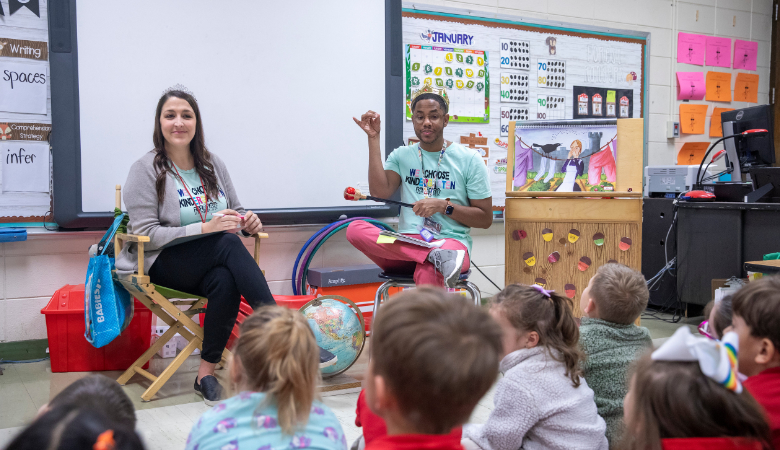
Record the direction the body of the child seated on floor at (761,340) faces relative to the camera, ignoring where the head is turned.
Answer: to the viewer's left

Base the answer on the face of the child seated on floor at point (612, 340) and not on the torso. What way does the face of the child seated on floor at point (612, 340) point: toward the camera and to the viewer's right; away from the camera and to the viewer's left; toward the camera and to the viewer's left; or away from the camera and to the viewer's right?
away from the camera and to the viewer's left

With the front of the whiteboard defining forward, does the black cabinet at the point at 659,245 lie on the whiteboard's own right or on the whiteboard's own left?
on the whiteboard's own left

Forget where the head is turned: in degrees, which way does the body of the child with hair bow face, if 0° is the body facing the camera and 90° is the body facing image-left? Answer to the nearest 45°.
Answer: approximately 135°
